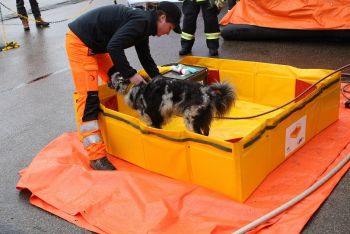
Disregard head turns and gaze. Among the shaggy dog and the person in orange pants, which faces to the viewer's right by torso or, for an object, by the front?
the person in orange pants

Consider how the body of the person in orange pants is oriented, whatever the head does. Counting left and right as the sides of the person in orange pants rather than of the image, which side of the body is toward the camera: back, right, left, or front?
right

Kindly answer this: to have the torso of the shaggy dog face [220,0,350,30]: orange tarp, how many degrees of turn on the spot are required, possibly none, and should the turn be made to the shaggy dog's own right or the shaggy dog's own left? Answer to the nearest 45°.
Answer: approximately 135° to the shaggy dog's own right

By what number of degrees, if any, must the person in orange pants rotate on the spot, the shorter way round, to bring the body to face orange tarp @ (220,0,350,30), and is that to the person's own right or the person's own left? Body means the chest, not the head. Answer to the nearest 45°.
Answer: approximately 45° to the person's own left

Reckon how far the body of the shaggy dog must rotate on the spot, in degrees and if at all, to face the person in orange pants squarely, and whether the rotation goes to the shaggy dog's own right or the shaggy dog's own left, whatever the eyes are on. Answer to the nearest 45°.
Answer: approximately 45° to the shaggy dog's own left

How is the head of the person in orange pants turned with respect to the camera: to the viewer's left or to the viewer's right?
to the viewer's right

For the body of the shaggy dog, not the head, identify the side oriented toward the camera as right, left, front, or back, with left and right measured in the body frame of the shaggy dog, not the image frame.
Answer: left

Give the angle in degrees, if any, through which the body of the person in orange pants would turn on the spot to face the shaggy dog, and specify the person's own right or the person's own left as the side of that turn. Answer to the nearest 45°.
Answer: approximately 45° to the person's own right

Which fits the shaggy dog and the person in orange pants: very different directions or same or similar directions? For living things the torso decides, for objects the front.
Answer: very different directions
